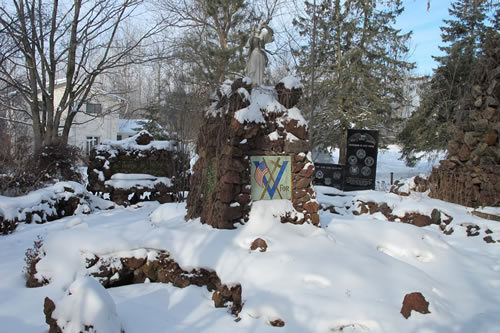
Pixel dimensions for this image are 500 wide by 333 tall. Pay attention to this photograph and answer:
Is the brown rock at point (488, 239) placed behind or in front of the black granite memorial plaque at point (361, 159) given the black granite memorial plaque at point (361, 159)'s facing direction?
in front

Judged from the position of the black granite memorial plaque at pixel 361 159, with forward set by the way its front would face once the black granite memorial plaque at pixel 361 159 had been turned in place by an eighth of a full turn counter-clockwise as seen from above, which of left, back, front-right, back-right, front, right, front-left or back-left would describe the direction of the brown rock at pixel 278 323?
front-right

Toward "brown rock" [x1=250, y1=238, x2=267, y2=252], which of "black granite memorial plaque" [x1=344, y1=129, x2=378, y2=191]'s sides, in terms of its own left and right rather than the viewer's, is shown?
front

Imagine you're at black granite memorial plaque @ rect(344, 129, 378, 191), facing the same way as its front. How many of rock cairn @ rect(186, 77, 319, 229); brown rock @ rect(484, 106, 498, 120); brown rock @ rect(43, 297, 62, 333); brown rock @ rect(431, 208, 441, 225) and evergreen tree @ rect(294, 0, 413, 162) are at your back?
1

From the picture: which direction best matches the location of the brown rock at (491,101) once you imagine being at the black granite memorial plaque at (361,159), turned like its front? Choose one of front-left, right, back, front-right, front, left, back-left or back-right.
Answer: front-left

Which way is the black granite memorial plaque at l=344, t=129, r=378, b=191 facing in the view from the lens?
facing the viewer

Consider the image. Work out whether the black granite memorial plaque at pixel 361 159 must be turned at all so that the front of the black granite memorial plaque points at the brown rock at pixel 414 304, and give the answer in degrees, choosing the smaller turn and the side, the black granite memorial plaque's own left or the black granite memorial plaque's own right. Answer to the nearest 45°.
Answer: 0° — it already faces it

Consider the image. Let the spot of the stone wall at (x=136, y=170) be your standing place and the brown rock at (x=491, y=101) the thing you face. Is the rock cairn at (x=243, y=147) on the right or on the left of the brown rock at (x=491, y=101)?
right

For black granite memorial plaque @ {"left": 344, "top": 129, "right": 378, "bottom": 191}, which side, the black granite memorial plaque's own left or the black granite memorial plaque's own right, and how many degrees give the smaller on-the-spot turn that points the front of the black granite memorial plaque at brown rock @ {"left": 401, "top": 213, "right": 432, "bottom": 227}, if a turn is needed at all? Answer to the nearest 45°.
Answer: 0° — it already faces it

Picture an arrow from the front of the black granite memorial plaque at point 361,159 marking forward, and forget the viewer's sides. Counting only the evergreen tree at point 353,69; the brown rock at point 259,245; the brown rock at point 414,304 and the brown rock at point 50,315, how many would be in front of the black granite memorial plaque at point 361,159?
3

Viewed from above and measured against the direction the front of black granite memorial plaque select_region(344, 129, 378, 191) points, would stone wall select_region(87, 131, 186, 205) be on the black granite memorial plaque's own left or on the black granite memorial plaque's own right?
on the black granite memorial plaque's own right

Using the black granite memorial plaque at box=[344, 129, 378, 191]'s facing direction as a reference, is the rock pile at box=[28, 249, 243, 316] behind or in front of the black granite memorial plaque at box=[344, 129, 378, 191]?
in front

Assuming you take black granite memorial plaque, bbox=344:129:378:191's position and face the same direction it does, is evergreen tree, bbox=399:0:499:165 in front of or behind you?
behind

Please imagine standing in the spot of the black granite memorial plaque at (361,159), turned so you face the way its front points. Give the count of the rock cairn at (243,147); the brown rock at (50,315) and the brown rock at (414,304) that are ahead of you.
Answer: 3
